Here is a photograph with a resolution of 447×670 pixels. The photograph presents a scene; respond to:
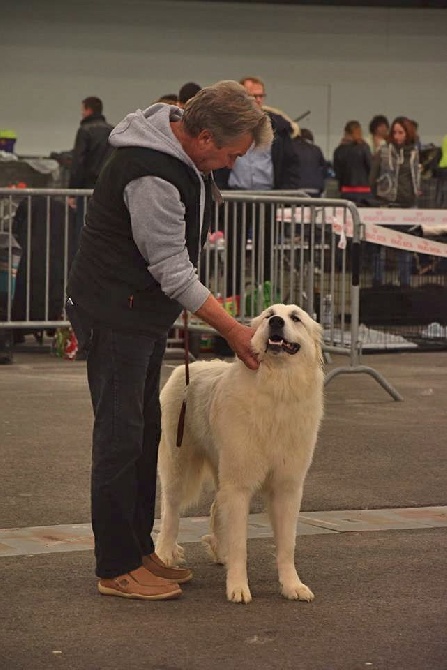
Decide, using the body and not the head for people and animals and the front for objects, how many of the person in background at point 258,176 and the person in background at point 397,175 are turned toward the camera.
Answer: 2

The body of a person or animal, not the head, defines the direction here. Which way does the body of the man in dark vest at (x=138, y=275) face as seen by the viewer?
to the viewer's right

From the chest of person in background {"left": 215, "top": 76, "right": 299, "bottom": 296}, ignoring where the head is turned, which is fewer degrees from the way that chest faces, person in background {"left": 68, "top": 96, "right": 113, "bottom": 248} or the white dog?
the white dog

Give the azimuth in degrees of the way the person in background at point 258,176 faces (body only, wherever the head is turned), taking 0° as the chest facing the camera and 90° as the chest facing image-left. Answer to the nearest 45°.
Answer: approximately 0°

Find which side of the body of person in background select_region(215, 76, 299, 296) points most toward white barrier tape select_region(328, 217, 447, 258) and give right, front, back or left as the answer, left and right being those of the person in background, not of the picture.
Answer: left

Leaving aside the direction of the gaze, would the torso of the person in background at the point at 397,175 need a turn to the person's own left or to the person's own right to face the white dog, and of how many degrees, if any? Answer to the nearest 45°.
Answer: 0° — they already face it

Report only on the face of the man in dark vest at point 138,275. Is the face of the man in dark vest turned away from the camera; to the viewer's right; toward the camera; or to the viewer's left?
to the viewer's right

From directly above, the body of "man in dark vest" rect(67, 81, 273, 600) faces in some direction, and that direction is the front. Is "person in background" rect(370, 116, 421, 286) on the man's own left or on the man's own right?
on the man's own left

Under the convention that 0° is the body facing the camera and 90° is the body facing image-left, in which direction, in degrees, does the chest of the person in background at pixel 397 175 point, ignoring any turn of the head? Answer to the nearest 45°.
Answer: approximately 0°
